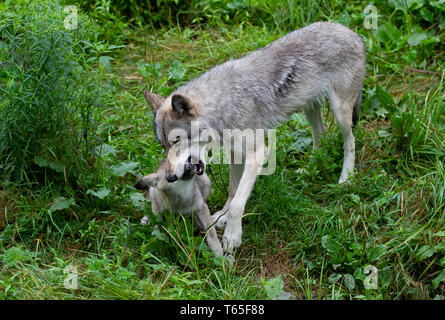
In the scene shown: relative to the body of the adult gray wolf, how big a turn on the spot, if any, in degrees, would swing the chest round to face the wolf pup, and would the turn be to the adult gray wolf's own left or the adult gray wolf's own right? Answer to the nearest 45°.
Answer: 0° — it already faces it

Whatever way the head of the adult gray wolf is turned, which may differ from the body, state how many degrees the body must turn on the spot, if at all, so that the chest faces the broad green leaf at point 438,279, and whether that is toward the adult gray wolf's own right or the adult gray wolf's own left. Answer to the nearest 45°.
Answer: approximately 90° to the adult gray wolf's own left

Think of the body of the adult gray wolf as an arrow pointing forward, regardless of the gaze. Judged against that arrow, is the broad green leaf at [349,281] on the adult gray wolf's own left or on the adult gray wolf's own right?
on the adult gray wolf's own left

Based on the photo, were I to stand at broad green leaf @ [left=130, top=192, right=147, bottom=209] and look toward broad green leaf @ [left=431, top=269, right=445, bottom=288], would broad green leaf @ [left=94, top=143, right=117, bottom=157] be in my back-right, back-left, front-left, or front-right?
back-left

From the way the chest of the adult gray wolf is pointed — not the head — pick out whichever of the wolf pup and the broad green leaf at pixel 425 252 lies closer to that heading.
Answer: the wolf pup

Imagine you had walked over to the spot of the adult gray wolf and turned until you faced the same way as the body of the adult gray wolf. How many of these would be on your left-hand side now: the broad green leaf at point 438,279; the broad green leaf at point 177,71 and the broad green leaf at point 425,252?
2

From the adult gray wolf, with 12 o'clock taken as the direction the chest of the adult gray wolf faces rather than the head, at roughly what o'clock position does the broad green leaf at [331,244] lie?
The broad green leaf is roughly at 10 o'clock from the adult gray wolf.

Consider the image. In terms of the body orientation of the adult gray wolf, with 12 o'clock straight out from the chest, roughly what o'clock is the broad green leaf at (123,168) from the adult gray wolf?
The broad green leaf is roughly at 1 o'clock from the adult gray wolf.

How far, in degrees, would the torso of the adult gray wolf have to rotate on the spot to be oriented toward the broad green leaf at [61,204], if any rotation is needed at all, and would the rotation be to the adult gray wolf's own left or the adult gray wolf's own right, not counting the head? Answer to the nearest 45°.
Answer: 0° — it already faces it

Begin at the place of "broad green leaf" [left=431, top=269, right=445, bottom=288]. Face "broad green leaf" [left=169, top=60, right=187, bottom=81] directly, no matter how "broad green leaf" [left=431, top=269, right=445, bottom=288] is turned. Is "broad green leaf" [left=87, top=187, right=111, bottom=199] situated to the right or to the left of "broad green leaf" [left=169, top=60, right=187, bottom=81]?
left
